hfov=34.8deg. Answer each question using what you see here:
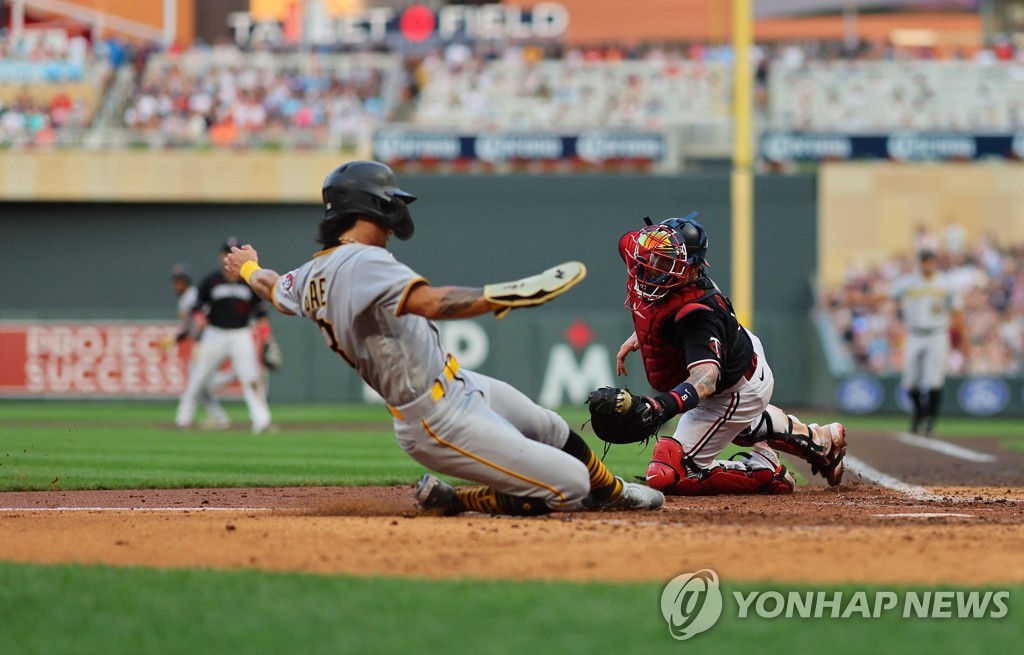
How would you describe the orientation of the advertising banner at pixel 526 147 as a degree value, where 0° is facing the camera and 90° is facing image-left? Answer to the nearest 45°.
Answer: approximately 0°

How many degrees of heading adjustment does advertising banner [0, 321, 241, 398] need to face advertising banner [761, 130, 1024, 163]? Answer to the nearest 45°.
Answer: approximately 90° to its left

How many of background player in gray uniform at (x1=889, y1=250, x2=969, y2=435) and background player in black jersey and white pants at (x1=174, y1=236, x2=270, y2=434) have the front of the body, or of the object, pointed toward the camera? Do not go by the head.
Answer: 2
